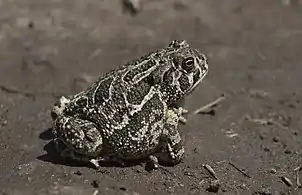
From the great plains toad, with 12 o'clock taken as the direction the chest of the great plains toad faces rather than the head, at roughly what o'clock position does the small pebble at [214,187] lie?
The small pebble is roughly at 1 o'clock from the great plains toad.

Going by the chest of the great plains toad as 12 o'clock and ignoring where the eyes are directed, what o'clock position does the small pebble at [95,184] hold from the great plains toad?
The small pebble is roughly at 4 o'clock from the great plains toad.

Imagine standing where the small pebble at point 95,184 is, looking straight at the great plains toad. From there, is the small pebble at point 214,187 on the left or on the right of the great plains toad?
right

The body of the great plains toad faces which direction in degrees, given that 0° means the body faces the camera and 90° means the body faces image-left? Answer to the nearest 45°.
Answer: approximately 270°
